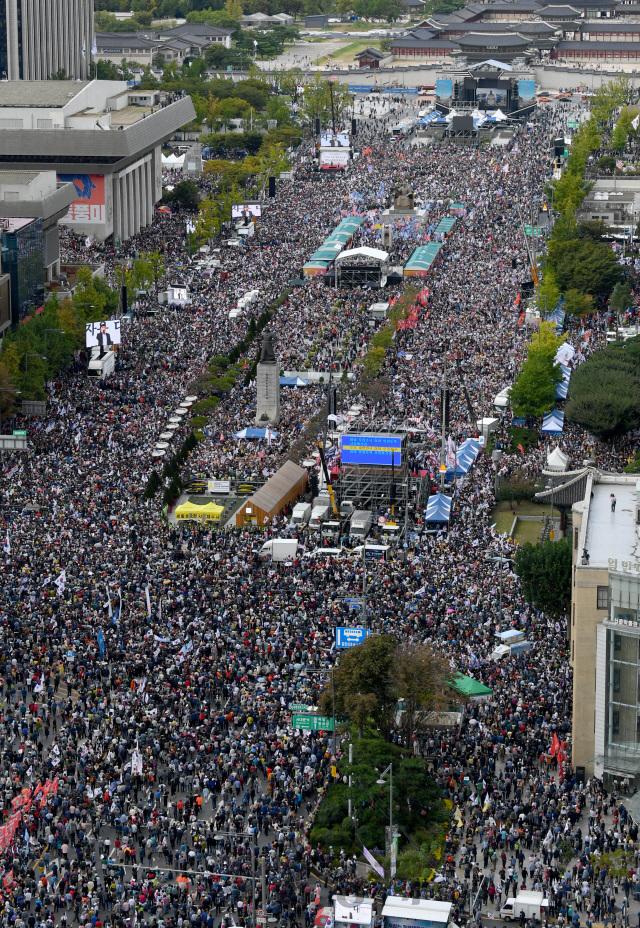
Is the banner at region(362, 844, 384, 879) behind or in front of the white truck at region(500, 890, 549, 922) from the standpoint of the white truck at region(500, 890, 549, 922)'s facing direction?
in front

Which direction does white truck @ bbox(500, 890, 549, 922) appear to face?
to the viewer's left
